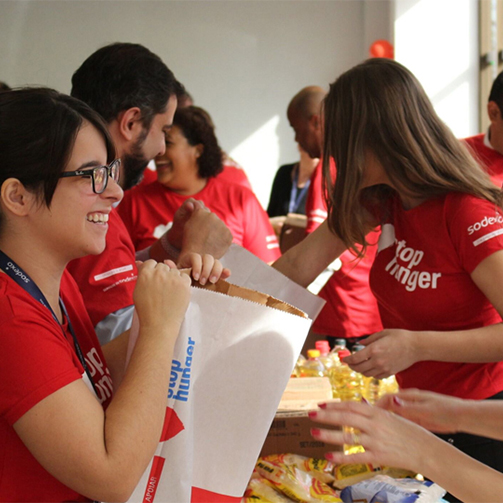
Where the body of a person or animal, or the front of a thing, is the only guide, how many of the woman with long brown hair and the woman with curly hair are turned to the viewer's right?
0

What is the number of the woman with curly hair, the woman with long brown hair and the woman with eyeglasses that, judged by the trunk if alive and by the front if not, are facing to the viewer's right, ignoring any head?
1

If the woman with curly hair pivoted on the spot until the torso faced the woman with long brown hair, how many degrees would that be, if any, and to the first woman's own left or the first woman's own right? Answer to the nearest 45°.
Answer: approximately 45° to the first woman's own left

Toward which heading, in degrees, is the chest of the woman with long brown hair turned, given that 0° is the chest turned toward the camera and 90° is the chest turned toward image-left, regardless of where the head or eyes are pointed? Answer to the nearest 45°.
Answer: approximately 45°

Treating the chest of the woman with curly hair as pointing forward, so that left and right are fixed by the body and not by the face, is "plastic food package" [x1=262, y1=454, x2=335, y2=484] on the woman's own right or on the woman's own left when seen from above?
on the woman's own left

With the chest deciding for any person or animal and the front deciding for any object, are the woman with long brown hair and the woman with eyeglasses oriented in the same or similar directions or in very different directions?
very different directions

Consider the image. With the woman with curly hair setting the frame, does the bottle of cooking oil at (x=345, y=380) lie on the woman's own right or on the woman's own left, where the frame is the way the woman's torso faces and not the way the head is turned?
on the woman's own left

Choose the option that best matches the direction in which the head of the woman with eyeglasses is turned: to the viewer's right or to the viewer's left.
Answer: to the viewer's right

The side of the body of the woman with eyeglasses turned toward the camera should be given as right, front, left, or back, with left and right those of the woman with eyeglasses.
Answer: right
